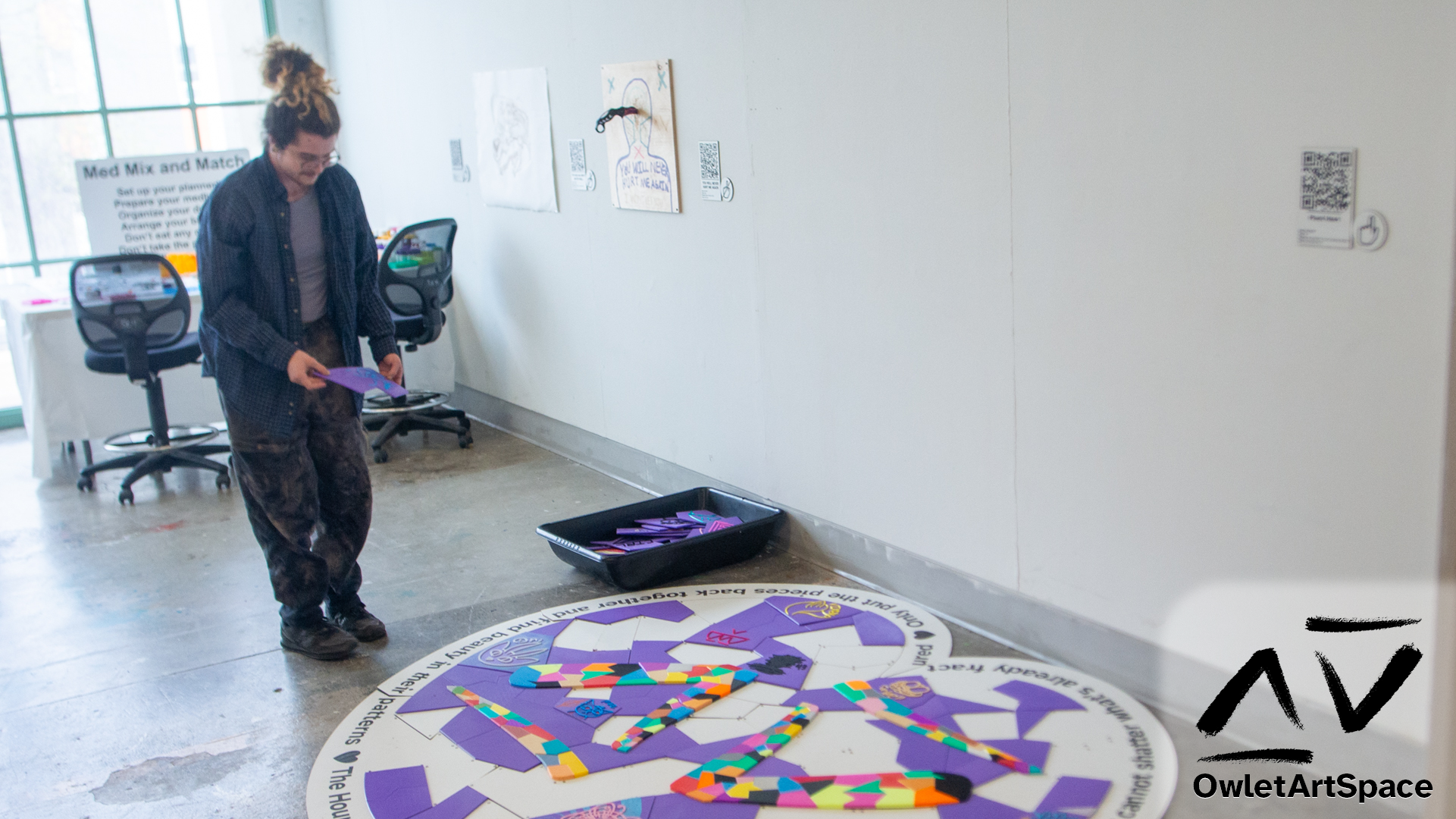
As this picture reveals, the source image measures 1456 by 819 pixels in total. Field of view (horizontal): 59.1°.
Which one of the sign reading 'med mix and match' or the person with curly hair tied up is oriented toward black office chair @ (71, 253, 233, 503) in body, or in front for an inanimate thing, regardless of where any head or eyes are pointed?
the sign reading 'med mix and match'

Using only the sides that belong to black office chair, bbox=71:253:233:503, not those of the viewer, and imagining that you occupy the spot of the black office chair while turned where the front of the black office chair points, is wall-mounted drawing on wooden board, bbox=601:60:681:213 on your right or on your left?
on your right

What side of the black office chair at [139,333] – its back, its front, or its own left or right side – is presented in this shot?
back

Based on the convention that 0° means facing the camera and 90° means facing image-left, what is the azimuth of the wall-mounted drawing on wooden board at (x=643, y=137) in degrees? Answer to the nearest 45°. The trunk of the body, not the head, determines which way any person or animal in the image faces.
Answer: approximately 45°

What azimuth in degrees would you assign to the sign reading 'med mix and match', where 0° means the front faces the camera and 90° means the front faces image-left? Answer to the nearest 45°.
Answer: approximately 0°

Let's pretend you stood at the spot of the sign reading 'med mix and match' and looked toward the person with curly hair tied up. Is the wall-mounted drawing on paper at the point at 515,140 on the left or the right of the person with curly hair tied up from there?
left

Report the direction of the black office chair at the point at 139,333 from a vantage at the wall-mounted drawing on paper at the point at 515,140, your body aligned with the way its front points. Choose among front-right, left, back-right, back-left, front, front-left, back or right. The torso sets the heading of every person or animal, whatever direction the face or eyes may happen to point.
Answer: front-right

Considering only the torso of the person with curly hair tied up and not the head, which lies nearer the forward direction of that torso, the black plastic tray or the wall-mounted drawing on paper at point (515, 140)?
the black plastic tray

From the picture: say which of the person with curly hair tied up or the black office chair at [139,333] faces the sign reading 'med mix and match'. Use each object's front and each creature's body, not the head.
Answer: the black office chair

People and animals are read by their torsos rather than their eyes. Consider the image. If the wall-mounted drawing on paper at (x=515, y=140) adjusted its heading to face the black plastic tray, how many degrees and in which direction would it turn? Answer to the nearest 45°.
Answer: approximately 45° to its left

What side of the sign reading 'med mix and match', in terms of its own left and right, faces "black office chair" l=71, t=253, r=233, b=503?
front

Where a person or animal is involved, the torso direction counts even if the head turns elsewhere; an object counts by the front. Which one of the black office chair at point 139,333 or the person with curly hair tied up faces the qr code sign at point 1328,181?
the person with curly hair tied up

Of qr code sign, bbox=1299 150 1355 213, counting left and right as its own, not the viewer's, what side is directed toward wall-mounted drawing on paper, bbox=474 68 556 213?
right

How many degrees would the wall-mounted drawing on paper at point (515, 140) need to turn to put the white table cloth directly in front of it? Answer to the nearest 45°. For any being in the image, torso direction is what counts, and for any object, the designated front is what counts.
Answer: approximately 45° to its right

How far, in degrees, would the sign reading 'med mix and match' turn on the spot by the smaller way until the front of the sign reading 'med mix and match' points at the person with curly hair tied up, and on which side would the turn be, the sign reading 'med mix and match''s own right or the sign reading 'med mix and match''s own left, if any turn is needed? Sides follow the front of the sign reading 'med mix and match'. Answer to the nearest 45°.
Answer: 0° — it already faces them

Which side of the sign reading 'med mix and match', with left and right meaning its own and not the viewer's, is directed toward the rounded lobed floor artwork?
front

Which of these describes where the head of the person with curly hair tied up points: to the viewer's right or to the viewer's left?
to the viewer's right

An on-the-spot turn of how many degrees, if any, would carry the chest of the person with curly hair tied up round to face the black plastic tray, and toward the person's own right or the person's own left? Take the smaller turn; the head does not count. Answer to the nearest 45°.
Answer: approximately 45° to the person's own left
